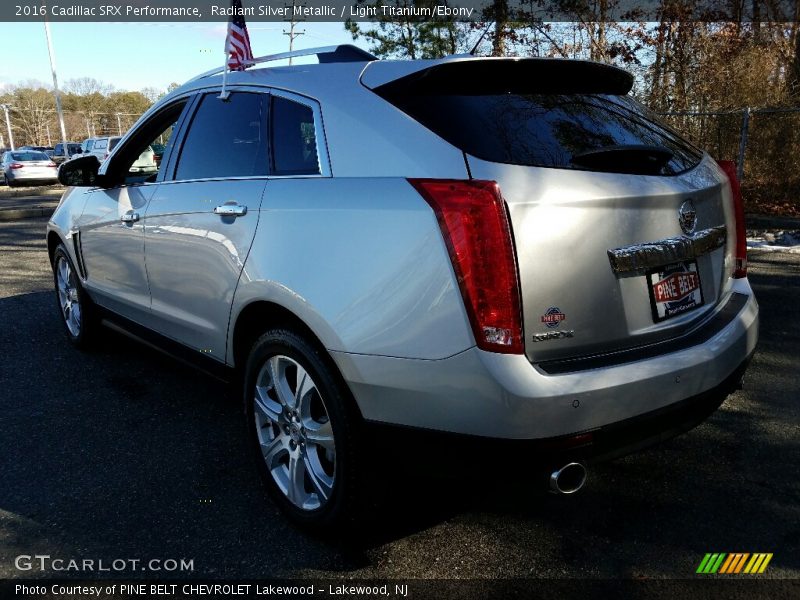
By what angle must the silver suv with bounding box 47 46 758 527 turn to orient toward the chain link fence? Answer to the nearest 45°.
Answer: approximately 90° to its right

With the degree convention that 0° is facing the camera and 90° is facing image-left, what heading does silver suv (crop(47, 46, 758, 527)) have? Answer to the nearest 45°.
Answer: approximately 135°

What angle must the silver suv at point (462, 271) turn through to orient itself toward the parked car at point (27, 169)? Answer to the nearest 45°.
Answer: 0° — it already faces it

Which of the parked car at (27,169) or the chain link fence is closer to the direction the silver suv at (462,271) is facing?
the parked car
